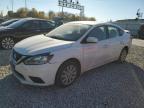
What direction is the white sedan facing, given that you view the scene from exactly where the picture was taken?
facing the viewer and to the left of the viewer

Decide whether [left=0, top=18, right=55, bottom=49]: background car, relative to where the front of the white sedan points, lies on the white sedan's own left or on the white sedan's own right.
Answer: on the white sedan's own right

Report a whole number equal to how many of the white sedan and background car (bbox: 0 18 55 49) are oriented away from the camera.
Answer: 0
